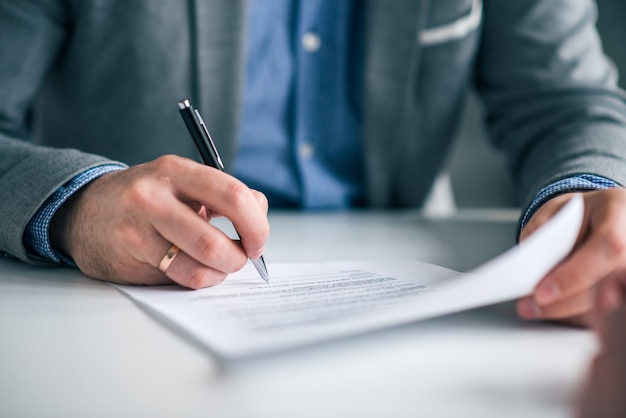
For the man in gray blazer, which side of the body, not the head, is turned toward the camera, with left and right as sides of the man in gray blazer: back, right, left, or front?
front
